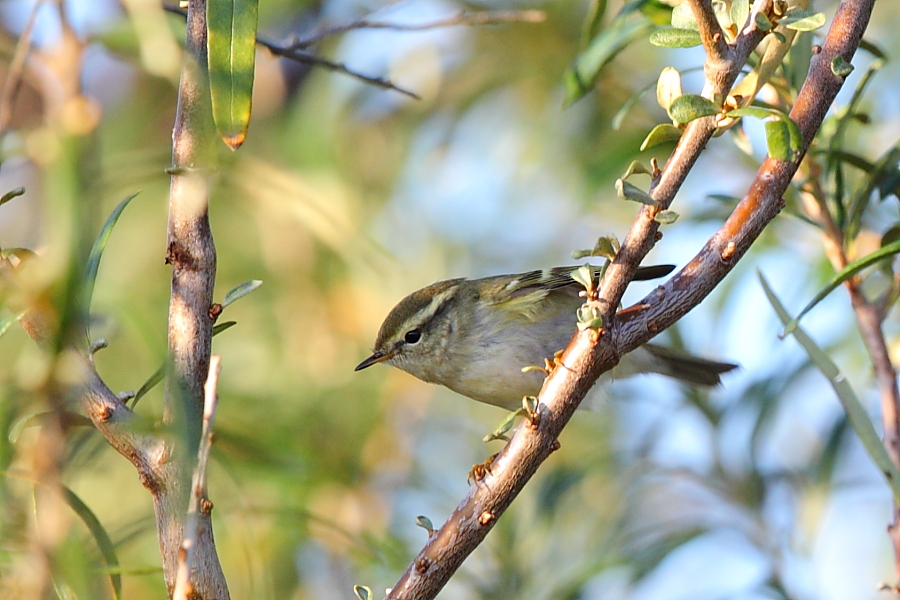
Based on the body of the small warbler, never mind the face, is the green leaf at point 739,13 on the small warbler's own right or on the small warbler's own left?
on the small warbler's own left

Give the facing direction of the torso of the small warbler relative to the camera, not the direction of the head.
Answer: to the viewer's left

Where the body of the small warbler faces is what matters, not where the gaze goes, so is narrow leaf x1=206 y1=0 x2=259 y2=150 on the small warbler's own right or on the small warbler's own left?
on the small warbler's own left
